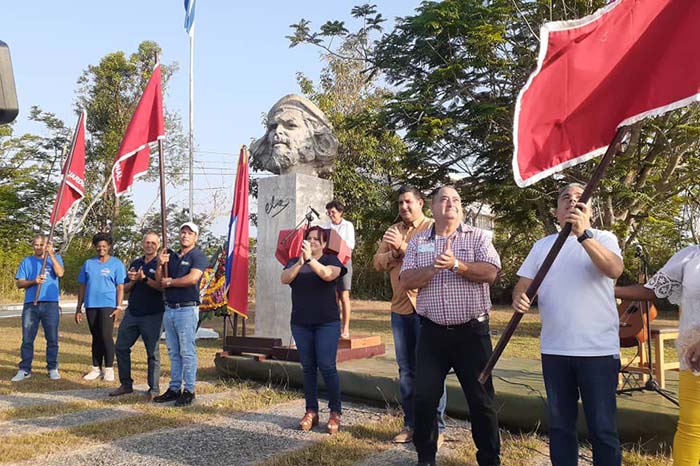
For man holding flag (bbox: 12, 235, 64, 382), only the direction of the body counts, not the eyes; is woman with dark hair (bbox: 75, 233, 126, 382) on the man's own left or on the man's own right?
on the man's own left

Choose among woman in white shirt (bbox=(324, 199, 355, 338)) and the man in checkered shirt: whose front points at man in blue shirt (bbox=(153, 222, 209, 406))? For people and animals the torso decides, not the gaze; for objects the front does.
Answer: the woman in white shirt

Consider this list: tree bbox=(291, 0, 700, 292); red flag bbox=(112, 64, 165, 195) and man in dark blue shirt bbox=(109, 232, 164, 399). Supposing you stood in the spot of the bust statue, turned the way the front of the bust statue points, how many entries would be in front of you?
2

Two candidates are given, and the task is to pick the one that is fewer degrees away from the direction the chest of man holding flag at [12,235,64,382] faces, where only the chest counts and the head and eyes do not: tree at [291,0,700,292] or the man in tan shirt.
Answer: the man in tan shirt

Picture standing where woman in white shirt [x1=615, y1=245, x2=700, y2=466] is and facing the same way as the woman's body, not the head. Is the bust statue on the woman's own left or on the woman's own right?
on the woman's own right

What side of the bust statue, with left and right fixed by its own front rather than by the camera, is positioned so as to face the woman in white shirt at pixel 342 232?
left

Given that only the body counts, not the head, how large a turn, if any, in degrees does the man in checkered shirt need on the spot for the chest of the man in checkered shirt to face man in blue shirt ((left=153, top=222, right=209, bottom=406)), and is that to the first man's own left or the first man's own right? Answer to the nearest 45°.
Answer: approximately 135° to the first man's own right

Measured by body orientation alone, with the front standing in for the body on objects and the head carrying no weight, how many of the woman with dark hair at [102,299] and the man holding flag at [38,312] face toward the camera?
2

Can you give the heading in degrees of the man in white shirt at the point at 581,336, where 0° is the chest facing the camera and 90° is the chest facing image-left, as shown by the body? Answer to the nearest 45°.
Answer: approximately 45°

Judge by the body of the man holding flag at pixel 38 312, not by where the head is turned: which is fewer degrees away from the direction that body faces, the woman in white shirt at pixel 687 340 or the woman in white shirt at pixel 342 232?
the woman in white shirt at pixel 687 340
